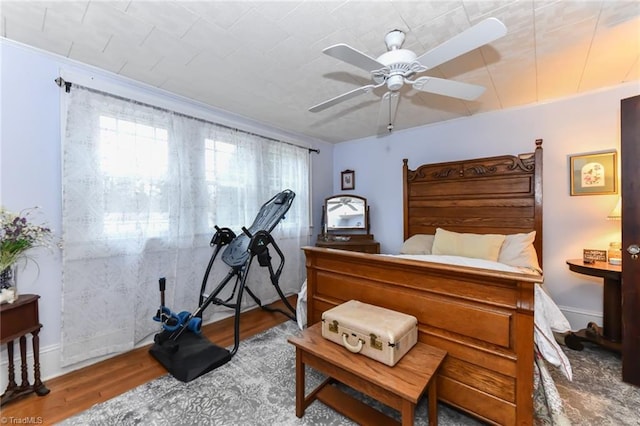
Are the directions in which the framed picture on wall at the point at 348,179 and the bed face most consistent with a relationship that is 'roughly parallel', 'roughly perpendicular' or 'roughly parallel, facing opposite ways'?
roughly parallel

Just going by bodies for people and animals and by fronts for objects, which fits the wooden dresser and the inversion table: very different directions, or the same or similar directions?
same or similar directions

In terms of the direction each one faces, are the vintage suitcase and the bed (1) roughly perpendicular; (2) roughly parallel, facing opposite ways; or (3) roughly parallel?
roughly parallel

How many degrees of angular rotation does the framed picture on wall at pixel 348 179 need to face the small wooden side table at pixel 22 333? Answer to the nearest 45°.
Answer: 0° — it already faces it

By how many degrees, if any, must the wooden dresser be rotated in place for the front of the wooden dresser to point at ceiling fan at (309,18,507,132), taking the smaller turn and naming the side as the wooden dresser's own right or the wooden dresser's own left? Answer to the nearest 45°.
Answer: approximately 45° to the wooden dresser's own left

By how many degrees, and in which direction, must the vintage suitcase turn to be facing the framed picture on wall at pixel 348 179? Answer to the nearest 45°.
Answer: approximately 135° to its right

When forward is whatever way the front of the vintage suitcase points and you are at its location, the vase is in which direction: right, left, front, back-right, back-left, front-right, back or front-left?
front-right

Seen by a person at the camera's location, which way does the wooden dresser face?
facing the viewer and to the left of the viewer

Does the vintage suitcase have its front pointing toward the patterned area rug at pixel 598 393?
no

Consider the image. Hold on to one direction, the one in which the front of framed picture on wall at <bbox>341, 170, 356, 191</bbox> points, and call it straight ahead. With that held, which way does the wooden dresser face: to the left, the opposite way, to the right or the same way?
the same way

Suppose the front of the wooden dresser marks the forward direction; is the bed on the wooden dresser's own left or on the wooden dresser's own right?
on the wooden dresser's own left

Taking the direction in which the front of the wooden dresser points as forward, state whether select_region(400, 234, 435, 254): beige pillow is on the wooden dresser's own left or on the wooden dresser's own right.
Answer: on the wooden dresser's own left

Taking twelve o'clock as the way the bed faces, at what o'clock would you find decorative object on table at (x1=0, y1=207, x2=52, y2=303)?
The decorative object on table is roughly at 1 o'clock from the bed.

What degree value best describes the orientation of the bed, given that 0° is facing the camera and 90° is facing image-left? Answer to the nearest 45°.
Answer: approximately 45°

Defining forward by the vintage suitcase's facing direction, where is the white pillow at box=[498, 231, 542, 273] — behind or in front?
behind

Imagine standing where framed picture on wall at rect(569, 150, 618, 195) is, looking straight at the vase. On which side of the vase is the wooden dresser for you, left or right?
right

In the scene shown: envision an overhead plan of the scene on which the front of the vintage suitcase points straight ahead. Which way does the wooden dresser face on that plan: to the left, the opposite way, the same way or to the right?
the same way

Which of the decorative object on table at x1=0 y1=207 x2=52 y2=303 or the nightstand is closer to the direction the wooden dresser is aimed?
the decorative object on table
